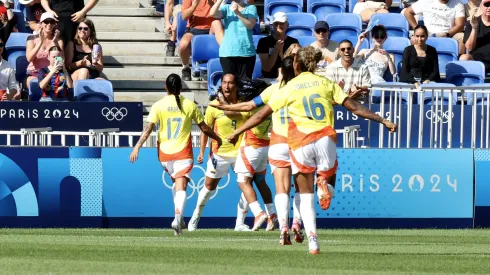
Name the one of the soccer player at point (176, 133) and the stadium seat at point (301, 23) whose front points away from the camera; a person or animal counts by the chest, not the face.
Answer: the soccer player

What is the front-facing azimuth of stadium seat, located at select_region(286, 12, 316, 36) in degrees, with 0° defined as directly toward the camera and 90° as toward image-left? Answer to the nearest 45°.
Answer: approximately 0°

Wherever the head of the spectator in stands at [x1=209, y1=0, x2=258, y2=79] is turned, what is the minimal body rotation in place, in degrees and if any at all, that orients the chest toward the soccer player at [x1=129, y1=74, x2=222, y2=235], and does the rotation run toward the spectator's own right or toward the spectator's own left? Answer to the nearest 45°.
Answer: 0° — they already face them

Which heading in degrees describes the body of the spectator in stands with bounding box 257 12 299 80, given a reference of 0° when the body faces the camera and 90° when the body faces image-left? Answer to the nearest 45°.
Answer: approximately 0°

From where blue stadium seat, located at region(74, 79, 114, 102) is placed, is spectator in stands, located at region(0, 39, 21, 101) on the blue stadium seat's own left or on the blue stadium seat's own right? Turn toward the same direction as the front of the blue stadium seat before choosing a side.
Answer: on the blue stadium seat's own right

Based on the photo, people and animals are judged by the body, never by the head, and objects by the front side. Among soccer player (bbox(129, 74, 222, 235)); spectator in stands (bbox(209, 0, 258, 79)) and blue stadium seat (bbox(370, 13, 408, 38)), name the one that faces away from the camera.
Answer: the soccer player

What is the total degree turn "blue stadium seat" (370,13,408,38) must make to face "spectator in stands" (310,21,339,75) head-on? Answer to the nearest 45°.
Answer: approximately 45° to its right

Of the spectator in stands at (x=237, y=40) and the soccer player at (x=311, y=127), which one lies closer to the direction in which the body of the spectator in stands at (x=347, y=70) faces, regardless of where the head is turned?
the soccer player

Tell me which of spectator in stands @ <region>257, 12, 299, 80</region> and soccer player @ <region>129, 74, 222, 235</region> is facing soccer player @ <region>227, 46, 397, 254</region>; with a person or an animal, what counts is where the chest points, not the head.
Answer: the spectator in stands

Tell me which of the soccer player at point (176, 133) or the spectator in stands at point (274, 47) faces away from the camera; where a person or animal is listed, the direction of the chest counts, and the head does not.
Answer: the soccer player
